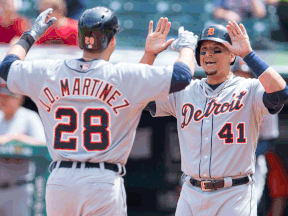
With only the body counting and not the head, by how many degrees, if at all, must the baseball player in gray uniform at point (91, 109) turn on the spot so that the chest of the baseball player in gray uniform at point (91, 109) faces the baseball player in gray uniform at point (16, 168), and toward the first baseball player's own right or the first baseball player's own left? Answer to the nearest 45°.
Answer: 0° — they already face them

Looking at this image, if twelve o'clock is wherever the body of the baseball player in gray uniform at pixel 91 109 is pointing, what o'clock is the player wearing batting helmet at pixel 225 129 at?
The player wearing batting helmet is roughly at 2 o'clock from the baseball player in gray uniform.

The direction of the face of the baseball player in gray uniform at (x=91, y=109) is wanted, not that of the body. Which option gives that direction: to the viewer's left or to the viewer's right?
to the viewer's right

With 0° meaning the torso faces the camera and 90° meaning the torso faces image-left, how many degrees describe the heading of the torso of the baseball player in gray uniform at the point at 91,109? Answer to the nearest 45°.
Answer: approximately 180°
